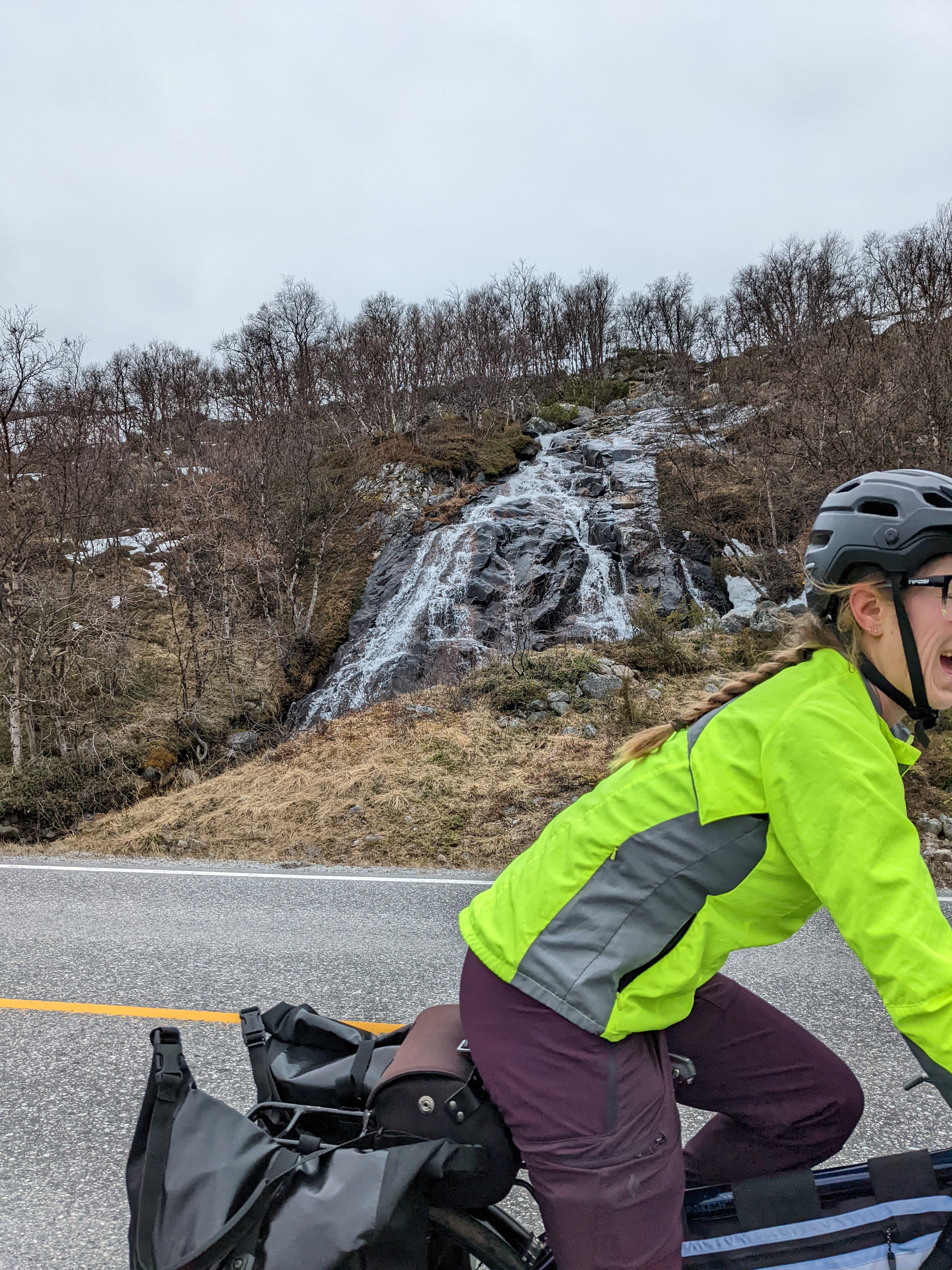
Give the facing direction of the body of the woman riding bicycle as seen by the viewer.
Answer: to the viewer's right

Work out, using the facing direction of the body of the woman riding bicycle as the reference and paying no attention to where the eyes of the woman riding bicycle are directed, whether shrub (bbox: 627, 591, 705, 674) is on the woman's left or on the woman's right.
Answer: on the woman's left

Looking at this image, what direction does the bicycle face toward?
to the viewer's right

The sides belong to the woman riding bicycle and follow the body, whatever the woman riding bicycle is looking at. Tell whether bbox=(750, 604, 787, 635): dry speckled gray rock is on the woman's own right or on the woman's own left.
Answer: on the woman's own left

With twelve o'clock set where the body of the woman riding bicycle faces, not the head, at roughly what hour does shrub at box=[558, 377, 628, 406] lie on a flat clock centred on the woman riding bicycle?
The shrub is roughly at 9 o'clock from the woman riding bicycle.
